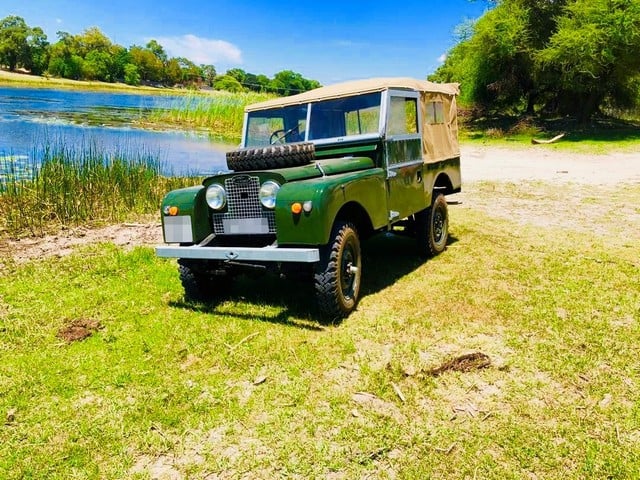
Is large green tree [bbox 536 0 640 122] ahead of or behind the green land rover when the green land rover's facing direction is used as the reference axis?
behind

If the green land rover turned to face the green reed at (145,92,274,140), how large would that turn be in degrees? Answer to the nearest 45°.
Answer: approximately 135° to its right

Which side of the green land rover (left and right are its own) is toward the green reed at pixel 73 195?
right

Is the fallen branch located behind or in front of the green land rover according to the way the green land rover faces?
behind

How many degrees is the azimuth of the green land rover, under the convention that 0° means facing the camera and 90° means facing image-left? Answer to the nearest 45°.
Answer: approximately 45°
